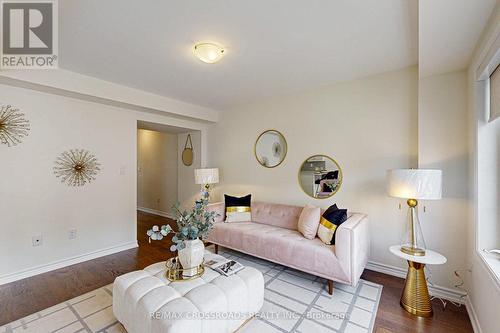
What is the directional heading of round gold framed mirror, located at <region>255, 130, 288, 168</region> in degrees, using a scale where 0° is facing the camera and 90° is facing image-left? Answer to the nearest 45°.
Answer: approximately 45°

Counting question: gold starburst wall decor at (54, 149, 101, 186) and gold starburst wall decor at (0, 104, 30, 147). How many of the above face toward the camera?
2

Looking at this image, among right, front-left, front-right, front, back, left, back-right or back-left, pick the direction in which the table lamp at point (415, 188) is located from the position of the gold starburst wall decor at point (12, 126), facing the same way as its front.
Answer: front-left

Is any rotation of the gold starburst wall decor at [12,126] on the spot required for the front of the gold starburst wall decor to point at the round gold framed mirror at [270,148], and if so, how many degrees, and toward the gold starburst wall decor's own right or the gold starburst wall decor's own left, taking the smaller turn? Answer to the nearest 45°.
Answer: approximately 45° to the gold starburst wall decor's own left

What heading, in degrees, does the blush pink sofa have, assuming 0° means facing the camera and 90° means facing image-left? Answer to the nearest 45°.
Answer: approximately 45°

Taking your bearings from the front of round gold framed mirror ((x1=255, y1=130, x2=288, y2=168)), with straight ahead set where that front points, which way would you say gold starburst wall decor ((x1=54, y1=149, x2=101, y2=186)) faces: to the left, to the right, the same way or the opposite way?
to the left

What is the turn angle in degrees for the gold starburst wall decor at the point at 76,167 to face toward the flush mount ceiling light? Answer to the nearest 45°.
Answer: approximately 45° to its left

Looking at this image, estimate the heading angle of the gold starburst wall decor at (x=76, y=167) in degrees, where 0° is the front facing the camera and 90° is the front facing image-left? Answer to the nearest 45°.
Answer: approximately 0°

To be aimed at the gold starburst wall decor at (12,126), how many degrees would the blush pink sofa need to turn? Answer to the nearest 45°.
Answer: approximately 45° to its right

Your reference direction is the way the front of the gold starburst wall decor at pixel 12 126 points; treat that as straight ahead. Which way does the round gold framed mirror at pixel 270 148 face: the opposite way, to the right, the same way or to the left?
to the right

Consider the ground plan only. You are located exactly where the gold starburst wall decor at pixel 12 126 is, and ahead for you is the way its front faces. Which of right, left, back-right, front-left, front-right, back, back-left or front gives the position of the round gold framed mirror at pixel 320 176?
front-left

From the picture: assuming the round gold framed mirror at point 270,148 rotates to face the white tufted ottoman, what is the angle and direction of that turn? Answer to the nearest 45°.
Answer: approximately 45° to its left

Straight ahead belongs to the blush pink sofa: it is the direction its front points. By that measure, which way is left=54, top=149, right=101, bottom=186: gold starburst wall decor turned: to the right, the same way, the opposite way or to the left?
to the left
